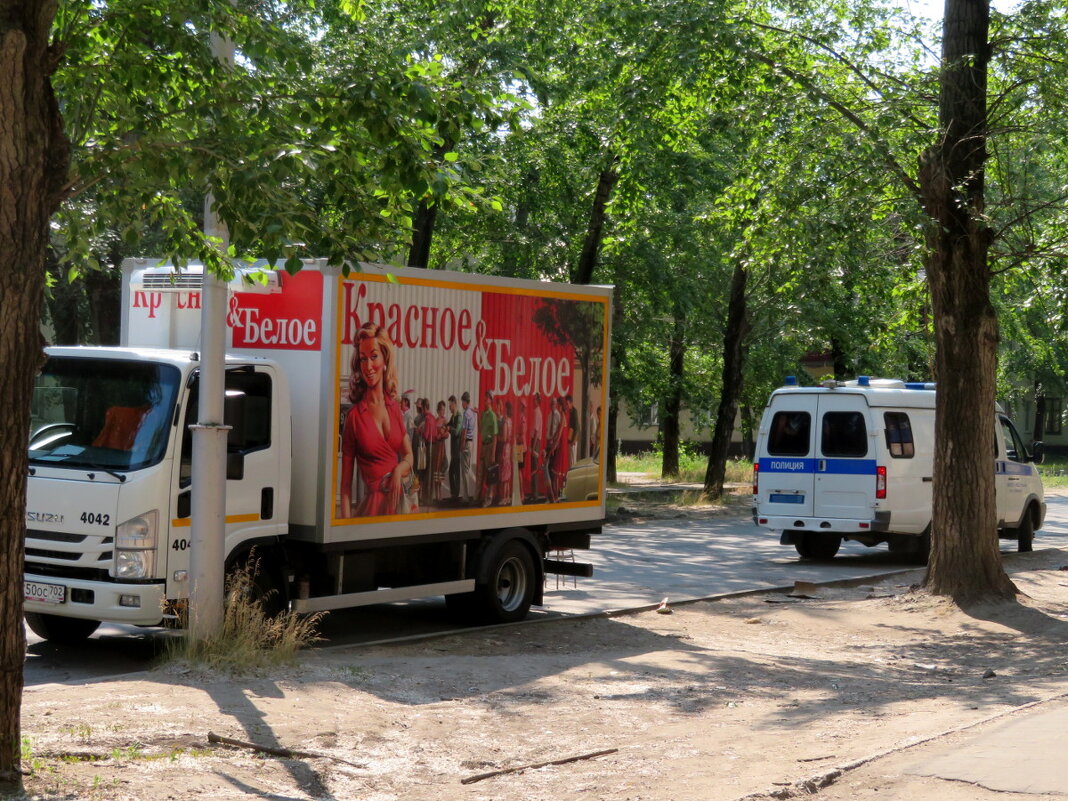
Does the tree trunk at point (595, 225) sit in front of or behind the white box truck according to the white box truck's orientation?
behind

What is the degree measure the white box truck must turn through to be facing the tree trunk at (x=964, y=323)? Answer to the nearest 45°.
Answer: approximately 135° to its left

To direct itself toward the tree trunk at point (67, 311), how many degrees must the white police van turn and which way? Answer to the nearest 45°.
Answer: approximately 135° to its left

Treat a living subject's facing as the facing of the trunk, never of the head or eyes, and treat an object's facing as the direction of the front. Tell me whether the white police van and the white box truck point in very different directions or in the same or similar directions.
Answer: very different directions

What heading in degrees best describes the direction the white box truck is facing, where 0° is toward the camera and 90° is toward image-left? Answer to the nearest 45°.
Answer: approximately 45°

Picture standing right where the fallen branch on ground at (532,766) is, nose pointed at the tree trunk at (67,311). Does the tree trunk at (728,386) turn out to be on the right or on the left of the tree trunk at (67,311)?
right

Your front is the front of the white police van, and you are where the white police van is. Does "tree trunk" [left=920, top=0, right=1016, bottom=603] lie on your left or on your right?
on your right

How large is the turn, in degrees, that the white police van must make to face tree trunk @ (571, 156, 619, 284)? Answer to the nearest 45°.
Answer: approximately 90° to its left

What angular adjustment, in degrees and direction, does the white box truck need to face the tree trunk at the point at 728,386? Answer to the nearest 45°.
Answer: approximately 180°

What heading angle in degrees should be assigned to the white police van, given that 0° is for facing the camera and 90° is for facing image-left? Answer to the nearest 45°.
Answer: approximately 225°

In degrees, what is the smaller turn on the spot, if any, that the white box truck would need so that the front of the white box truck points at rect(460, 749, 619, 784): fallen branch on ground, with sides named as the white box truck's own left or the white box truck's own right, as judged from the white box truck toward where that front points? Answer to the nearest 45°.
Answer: approximately 45° to the white box truck's own left

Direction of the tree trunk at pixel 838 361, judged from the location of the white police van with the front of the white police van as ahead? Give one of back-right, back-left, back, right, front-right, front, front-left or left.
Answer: front-left

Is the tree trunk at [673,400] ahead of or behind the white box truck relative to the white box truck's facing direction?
behind

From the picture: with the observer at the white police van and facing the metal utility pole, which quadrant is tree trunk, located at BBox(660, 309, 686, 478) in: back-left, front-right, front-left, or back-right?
back-right

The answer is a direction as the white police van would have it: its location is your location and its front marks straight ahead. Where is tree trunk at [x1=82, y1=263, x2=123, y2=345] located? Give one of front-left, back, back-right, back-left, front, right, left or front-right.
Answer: back-left
